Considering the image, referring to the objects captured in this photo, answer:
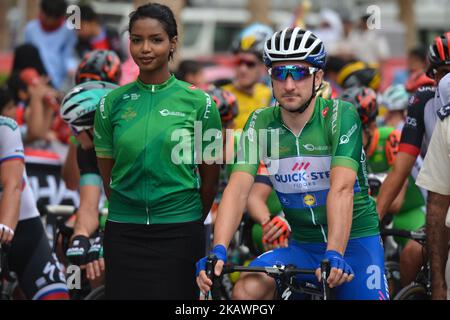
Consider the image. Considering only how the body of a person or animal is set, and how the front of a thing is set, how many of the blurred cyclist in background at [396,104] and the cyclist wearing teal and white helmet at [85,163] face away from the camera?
0

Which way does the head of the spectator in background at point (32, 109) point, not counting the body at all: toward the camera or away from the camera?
toward the camera

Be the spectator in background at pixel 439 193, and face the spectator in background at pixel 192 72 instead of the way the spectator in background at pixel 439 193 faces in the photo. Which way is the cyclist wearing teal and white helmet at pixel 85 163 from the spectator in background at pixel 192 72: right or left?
left

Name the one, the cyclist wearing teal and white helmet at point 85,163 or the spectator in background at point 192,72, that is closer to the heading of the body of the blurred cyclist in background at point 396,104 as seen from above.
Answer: the cyclist wearing teal and white helmet

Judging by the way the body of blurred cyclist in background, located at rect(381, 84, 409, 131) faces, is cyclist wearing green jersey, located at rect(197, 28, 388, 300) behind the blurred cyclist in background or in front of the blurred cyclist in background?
in front

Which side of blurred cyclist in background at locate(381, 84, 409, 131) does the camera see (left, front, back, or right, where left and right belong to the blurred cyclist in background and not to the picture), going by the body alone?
front

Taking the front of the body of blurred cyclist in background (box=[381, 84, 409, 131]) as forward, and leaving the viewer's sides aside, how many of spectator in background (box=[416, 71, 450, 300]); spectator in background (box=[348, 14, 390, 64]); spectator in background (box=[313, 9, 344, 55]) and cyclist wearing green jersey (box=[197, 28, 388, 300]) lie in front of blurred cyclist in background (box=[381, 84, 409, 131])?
2

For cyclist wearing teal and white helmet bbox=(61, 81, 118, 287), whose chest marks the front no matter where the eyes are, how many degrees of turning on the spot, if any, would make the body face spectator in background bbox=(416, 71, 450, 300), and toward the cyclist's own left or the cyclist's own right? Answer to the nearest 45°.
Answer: approximately 90° to the cyclist's own left

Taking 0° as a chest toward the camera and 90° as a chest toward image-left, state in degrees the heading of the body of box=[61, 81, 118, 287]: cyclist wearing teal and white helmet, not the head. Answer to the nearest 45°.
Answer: approximately 45°

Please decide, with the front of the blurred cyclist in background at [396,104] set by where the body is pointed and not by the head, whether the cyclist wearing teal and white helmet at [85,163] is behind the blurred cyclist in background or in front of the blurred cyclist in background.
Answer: in front

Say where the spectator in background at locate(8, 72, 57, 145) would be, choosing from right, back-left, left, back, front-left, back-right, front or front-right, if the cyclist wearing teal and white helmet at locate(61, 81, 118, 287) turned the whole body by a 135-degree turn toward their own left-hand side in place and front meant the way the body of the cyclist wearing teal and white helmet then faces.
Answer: left

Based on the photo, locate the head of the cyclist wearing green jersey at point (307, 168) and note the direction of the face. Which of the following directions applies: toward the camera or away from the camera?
toward the camera

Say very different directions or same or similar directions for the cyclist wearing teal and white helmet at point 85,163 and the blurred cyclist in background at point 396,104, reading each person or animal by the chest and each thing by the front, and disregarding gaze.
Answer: same or similar directions
